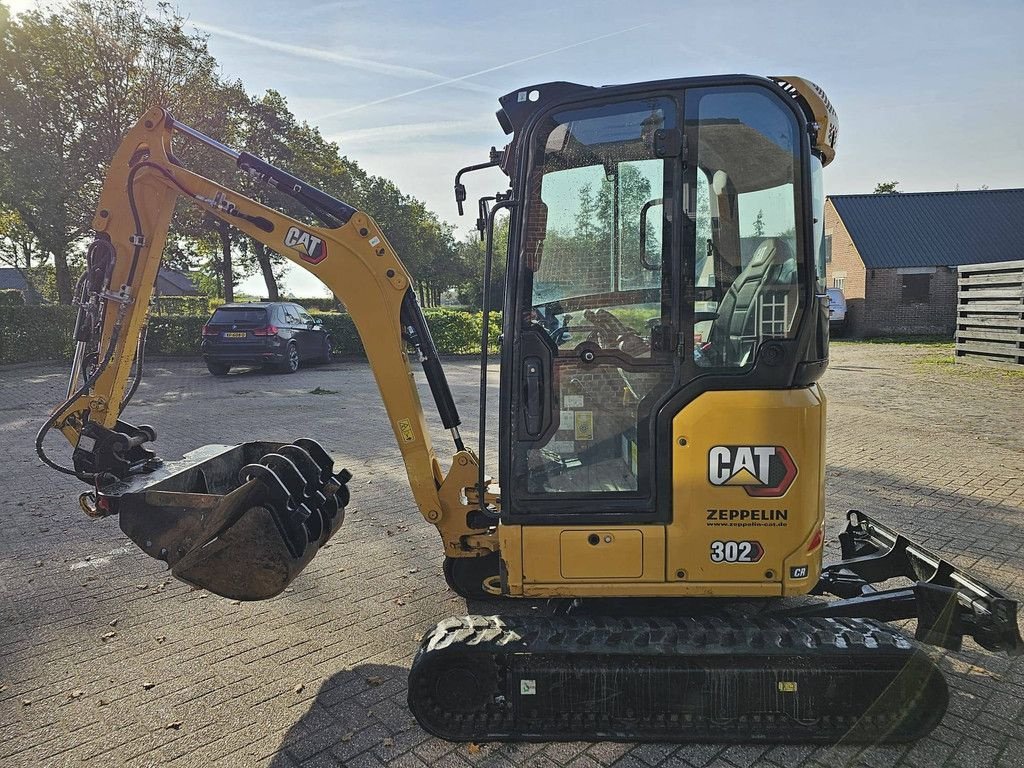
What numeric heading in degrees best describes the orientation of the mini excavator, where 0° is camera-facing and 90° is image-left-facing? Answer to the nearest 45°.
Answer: approximately 90°

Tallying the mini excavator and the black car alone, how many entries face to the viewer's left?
1

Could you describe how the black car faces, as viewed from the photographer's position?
facing away from the viewer and to the right of the viewer

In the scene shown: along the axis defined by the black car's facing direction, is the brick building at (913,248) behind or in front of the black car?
in front

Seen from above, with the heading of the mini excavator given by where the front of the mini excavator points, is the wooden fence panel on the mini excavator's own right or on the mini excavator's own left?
on the mini excavator's own right

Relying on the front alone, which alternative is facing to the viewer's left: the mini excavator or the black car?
the mini excavator

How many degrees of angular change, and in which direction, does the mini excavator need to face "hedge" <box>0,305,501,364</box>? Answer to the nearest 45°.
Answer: approximately 45° to its right

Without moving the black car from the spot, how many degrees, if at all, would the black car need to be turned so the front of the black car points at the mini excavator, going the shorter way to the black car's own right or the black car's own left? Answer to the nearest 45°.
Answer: approximately 135° to the black car's own right

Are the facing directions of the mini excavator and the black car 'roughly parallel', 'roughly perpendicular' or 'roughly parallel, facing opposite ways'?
roughly perpendicular

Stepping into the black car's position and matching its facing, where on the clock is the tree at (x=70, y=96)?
The tree is roughly at 9 o'clock from the black car.

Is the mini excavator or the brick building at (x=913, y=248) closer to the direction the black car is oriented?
the brick building
